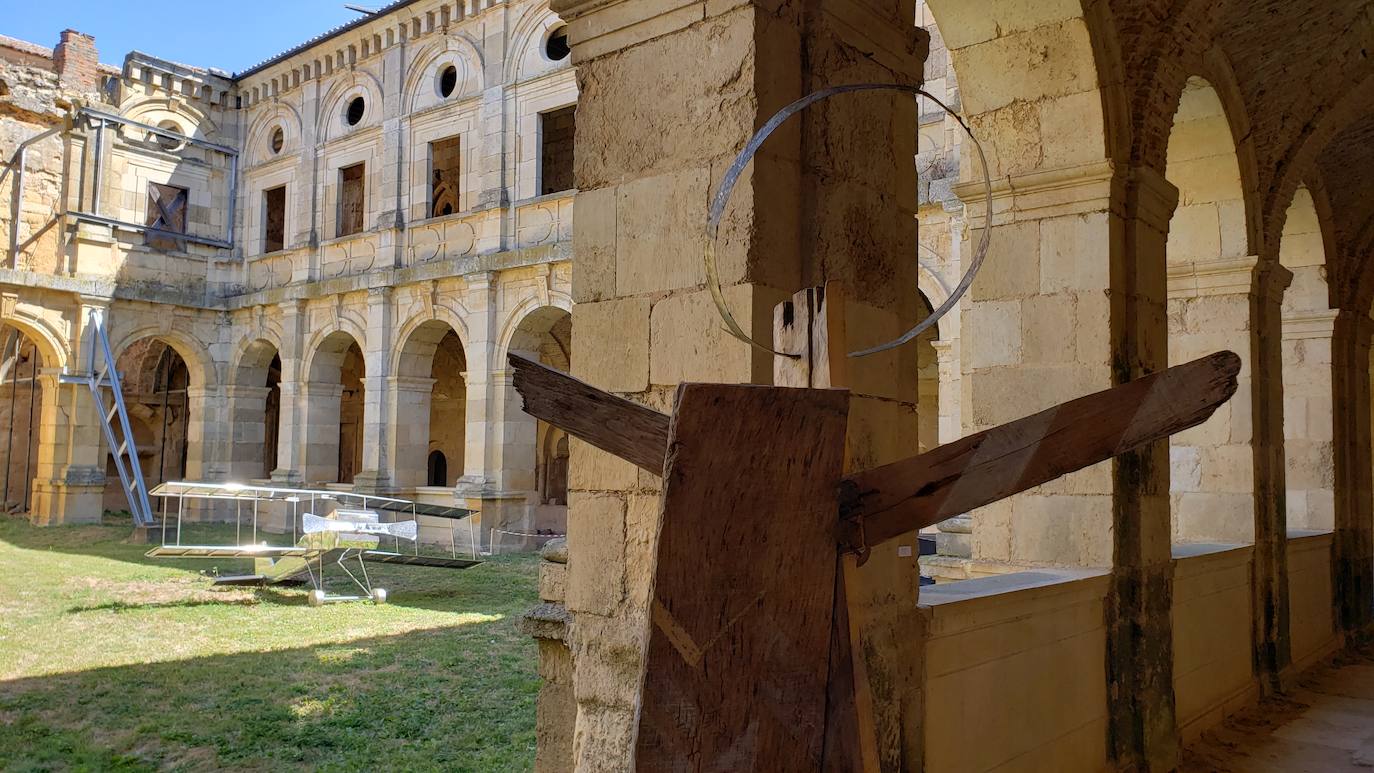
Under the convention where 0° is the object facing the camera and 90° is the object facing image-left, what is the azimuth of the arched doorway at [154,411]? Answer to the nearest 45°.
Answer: approximately 315°

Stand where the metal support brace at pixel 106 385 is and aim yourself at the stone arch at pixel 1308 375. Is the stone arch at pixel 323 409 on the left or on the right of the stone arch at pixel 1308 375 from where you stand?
left

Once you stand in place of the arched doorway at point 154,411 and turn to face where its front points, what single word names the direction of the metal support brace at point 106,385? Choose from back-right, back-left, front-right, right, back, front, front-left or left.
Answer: front-right

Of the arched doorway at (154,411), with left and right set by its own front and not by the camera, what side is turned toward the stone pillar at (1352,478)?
front

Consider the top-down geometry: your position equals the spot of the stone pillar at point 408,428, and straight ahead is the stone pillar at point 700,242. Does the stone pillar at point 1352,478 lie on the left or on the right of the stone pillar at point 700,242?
left

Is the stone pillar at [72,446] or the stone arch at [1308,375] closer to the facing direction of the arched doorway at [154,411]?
the stone arch

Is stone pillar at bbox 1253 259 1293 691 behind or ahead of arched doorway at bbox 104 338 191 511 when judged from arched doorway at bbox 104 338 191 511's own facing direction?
ahead

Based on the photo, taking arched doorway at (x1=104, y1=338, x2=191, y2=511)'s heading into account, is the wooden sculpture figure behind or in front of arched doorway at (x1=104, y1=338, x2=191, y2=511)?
in front

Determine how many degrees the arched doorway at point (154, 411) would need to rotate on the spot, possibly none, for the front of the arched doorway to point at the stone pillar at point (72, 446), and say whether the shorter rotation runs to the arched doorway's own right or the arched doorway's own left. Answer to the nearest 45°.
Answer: approximately 45° to the arched doorway's own right
